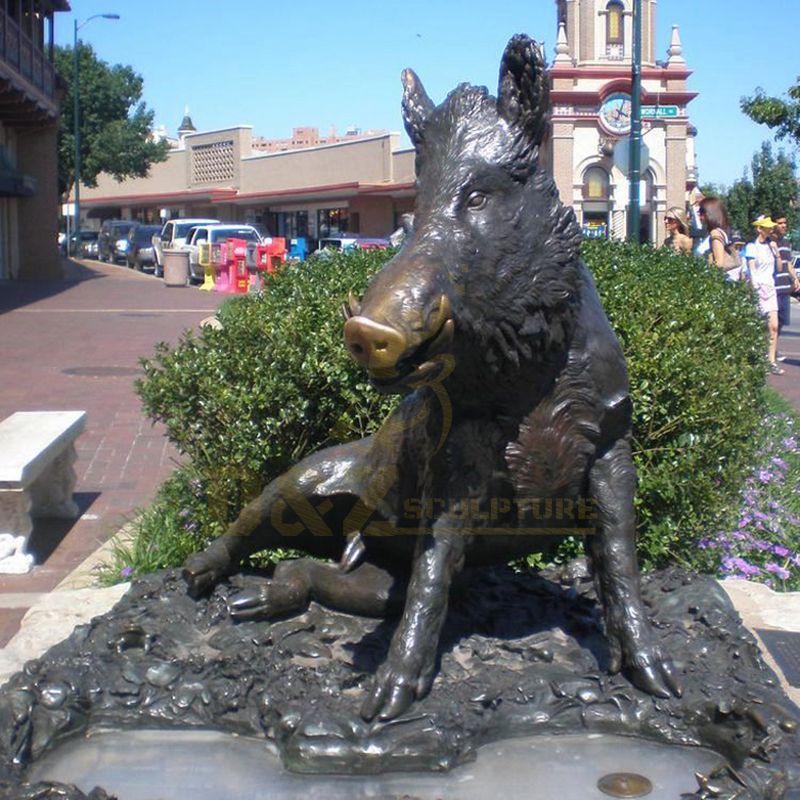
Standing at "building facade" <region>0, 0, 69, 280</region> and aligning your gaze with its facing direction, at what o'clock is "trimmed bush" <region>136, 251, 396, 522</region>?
The trimmed bush is roughly at 3 o'clock from the building facade.

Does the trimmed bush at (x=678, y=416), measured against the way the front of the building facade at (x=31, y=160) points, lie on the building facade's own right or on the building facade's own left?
on the building facade's own right

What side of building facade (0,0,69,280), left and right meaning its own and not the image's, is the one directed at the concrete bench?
right

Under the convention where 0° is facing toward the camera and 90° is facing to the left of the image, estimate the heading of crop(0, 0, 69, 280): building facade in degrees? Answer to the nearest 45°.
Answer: approximately 270°

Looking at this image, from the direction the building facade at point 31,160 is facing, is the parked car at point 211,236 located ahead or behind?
ahead
